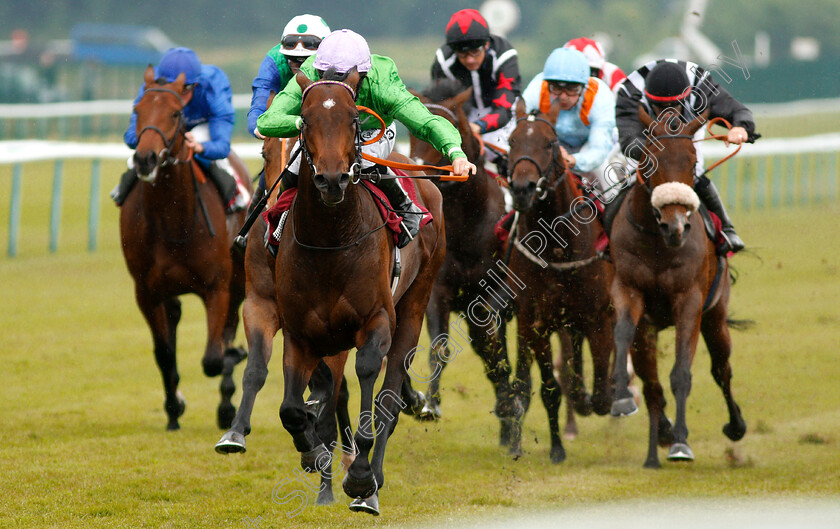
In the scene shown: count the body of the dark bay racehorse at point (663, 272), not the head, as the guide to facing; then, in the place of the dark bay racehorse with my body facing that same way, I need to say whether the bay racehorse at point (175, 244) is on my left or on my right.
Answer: on my right

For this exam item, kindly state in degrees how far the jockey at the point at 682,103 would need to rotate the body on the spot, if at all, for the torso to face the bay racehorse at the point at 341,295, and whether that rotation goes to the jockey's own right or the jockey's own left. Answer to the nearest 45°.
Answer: approximately 45° to the jockey's own right

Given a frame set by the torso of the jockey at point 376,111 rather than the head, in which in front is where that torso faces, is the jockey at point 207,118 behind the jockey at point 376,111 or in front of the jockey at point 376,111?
behind

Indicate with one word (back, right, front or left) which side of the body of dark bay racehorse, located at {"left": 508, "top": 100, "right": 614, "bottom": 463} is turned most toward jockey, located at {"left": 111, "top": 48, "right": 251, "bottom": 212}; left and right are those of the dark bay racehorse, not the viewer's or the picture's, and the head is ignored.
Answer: right

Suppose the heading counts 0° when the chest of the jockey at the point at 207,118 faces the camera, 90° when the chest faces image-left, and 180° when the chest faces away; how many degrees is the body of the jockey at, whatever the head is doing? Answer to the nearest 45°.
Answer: approximately 0°

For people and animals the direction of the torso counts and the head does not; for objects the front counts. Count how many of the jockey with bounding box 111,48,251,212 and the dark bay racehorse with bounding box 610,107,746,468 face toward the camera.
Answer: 2
